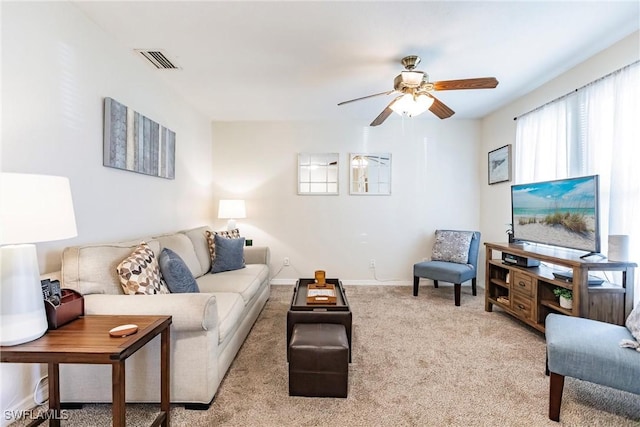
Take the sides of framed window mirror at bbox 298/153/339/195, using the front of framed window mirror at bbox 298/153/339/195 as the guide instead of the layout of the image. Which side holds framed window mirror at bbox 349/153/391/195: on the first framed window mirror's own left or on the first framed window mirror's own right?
on the first framed window mirror's own left

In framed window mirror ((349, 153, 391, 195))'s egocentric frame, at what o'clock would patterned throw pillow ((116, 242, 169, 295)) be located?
The patterned throw pillow is roughly at 1 o'clock from the framed window mirror.

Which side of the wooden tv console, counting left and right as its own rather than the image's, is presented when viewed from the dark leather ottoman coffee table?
front

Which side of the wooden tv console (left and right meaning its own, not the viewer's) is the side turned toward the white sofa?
front

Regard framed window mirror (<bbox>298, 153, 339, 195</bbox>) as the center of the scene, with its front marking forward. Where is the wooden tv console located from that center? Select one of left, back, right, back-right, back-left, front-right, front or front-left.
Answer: front-left

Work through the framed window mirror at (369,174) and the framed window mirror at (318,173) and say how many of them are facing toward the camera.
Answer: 2

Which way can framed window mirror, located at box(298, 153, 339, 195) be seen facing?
toward the camera

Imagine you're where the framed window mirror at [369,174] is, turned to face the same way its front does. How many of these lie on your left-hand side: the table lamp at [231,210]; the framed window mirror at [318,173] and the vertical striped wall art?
0

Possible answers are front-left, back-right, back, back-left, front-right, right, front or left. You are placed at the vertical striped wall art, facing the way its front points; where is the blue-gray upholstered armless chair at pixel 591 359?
front

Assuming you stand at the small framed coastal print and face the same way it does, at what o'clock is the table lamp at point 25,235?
The table lamp is roughly at 11 o'clock from the small framed coastal print.

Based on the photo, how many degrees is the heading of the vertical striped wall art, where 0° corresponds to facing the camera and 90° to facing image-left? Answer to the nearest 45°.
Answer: approximately 315°

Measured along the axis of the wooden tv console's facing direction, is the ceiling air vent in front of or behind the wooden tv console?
in front

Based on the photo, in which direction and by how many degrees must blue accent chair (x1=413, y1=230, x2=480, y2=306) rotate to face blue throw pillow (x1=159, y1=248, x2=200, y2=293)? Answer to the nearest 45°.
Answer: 0° — it already faces it

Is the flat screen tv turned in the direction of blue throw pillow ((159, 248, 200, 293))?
yes

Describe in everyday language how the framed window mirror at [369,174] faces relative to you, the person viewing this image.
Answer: facing the viewer

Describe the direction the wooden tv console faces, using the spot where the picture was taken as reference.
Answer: facing the viewer and to the left of the viewer

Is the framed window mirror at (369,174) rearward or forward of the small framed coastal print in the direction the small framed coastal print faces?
forward
